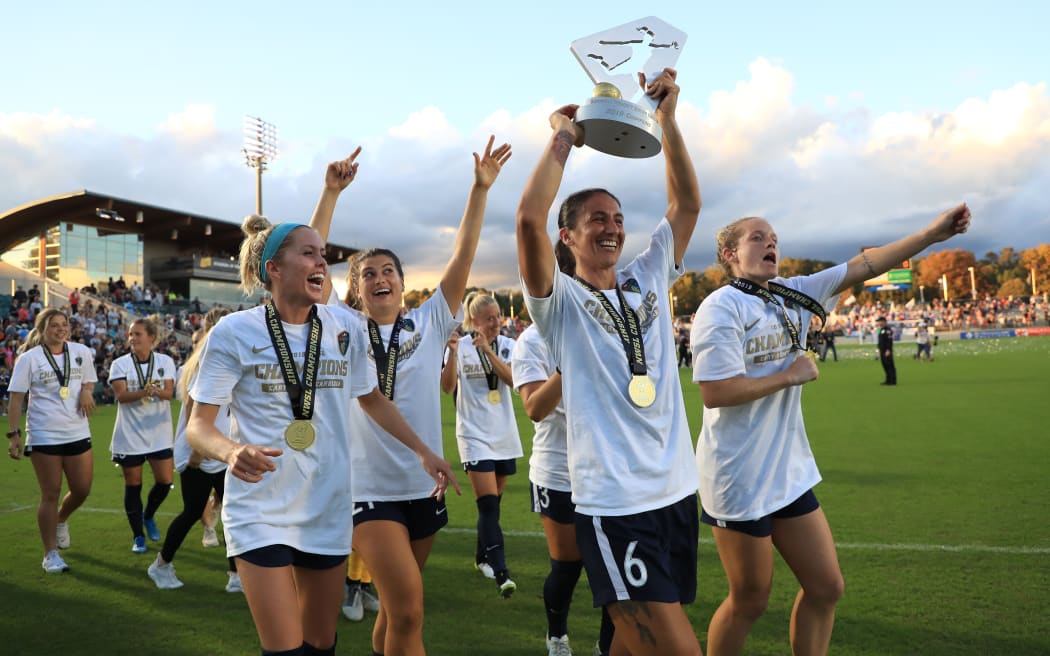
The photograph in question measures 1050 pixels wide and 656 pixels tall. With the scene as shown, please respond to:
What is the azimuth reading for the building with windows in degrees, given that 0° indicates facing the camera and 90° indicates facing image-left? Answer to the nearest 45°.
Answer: approximately 315°

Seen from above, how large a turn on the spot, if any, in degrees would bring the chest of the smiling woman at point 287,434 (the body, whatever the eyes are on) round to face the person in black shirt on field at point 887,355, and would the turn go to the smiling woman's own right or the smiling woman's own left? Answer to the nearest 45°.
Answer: approximately 90° to the smiling woman's own left

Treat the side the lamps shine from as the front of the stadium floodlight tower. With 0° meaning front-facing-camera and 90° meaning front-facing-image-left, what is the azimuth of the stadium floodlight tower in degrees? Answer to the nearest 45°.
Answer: approximately 315°

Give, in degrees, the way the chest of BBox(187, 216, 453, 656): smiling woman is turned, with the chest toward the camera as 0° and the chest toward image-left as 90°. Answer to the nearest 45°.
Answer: approximately 315°
